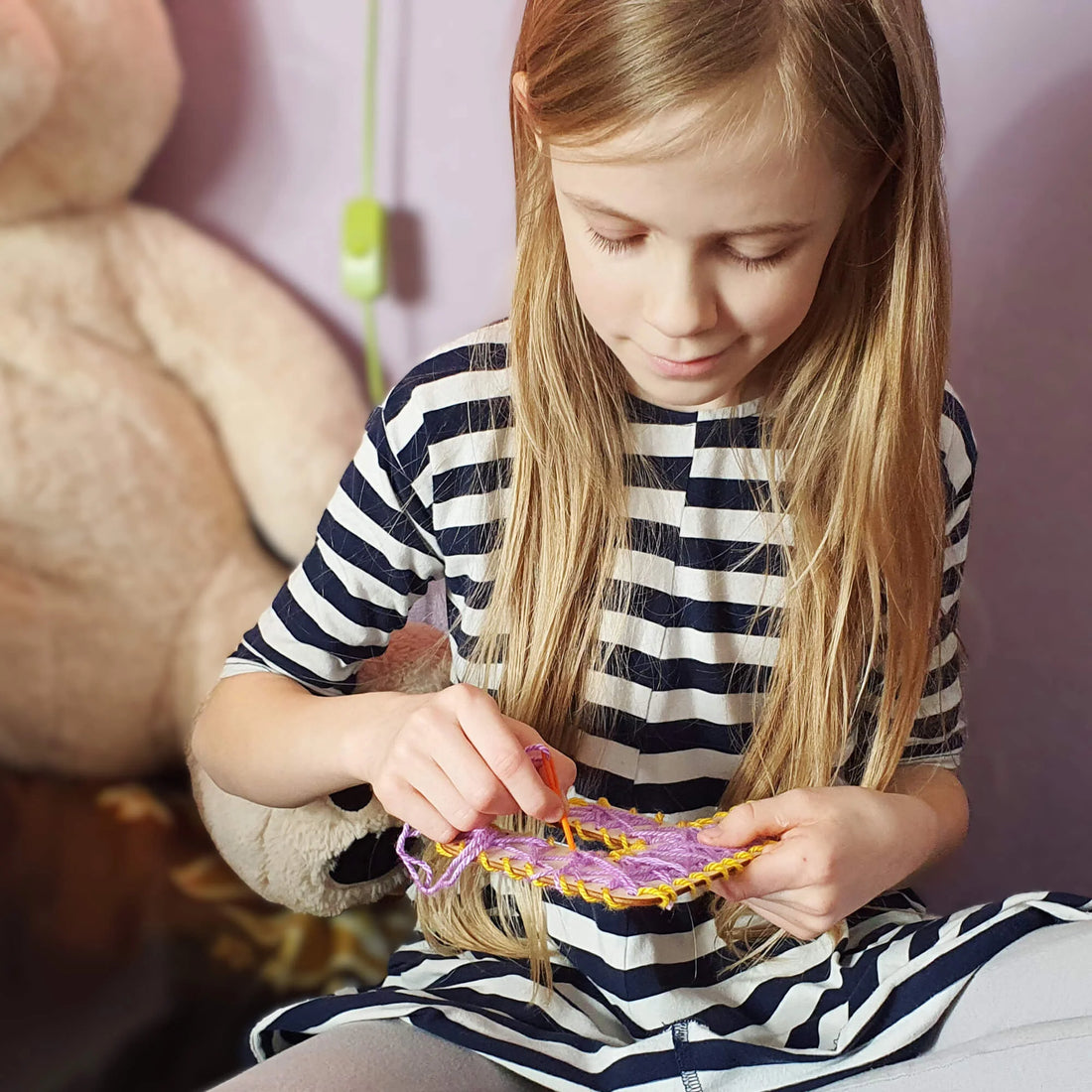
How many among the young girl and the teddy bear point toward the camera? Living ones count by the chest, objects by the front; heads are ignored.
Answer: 2

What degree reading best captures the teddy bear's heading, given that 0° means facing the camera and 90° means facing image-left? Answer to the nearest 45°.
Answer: approximately 0°

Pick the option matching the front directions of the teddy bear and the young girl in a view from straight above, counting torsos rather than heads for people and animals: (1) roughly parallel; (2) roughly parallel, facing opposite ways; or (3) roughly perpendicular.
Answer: roughly parallel

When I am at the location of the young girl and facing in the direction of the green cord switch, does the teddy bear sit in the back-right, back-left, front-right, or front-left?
front-left

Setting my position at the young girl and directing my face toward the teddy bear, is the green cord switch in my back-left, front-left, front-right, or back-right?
front-right

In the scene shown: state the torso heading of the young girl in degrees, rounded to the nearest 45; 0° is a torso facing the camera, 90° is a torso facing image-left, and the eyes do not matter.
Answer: approximately 0°

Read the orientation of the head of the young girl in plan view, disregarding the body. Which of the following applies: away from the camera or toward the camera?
toward the camera
